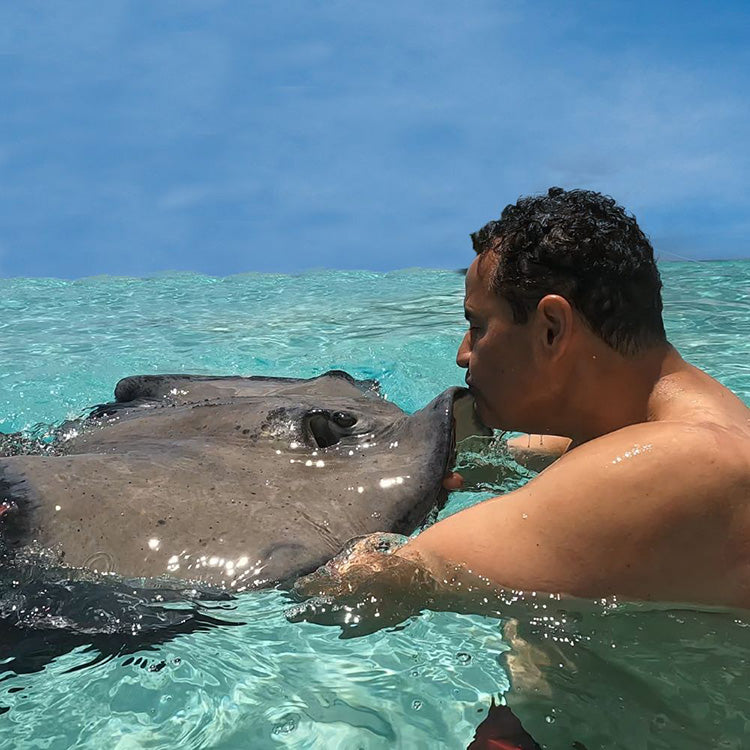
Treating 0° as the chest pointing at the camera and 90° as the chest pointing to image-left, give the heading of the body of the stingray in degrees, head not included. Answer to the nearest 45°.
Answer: approximately 270°

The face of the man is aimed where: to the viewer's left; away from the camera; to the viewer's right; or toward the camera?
to the viewer's left

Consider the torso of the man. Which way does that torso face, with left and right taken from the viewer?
facing to the left of the viewer
